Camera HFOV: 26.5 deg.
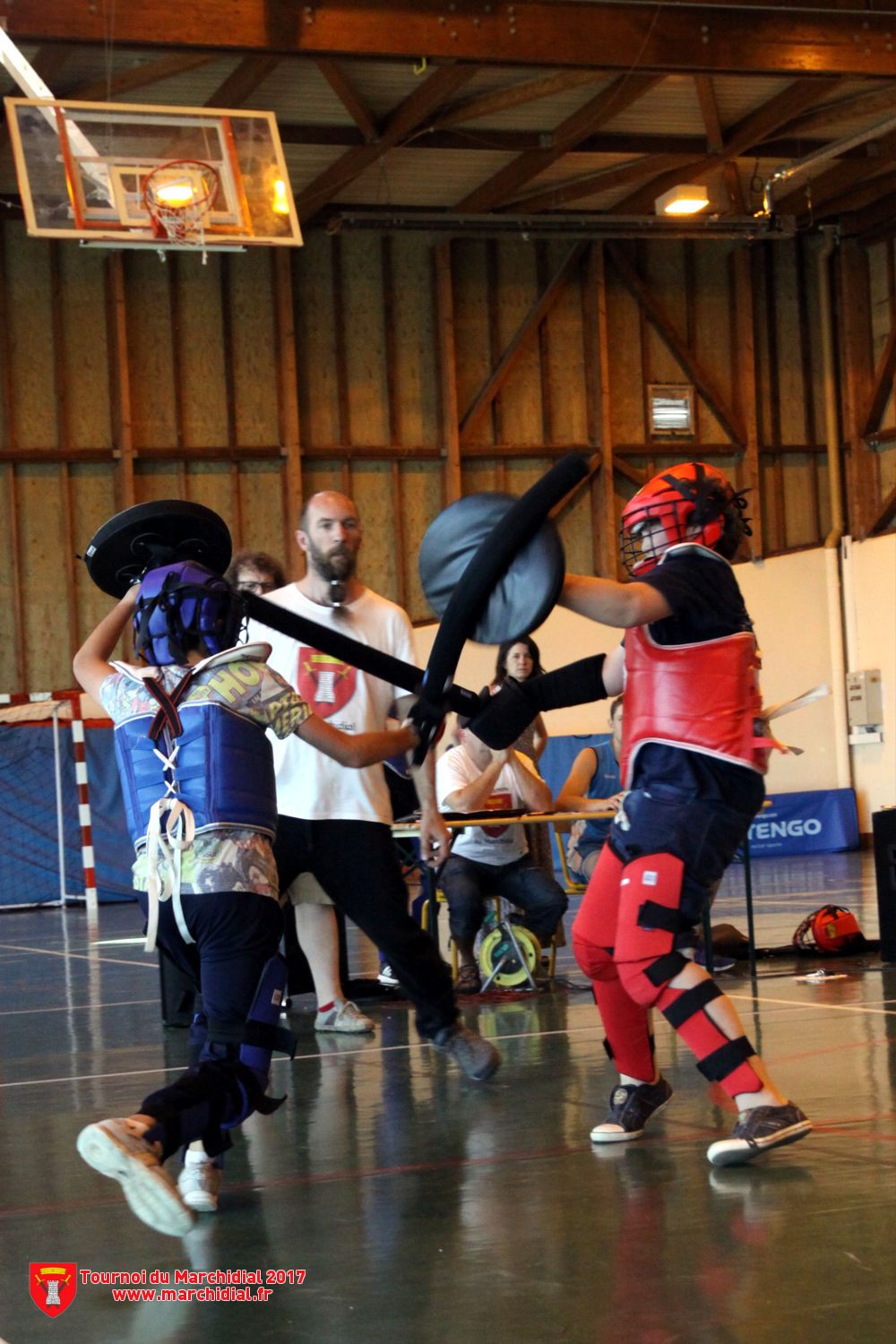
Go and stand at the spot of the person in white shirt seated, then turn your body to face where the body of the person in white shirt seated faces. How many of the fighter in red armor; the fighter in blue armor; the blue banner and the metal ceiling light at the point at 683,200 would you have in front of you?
2

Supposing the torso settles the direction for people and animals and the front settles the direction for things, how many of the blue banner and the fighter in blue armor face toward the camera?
1

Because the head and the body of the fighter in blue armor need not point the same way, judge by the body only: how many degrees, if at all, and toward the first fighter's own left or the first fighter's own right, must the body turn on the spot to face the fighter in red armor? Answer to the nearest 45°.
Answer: approximately 45° to the first fighter's own right

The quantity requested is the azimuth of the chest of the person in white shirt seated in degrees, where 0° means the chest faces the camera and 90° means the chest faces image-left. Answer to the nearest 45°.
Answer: approximately 0°

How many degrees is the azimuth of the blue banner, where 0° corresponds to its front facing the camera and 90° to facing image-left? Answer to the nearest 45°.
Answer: approximately 0°

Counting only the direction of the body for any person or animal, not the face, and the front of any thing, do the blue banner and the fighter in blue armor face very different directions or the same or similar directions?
very different directions

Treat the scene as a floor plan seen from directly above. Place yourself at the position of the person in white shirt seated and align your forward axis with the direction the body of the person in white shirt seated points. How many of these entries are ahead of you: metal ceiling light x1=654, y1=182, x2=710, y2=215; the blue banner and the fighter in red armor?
1

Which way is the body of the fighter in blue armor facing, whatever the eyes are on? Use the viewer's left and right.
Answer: facing away from the viewer and to the right of the viewer

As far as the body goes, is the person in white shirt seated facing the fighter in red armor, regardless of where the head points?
yes
